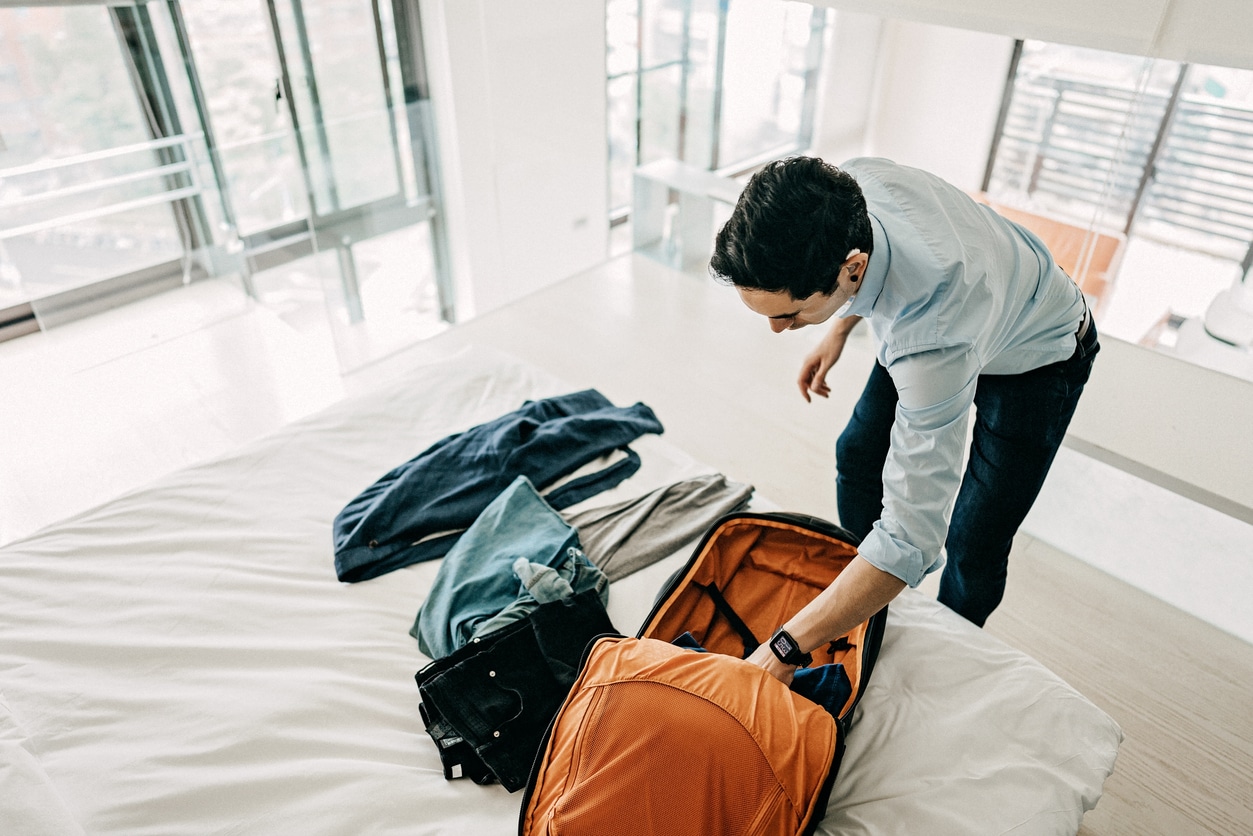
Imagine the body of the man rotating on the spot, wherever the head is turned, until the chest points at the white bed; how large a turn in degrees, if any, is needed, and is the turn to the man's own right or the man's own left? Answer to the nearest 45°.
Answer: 0° — they already face it

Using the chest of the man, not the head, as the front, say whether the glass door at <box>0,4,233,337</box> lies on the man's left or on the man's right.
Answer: on the man's right

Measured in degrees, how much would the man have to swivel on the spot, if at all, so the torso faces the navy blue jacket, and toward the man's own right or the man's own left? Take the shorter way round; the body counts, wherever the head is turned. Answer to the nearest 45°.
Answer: approximately 45° to the man's own right

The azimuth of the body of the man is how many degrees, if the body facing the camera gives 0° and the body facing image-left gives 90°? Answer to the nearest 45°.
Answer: approximately 45°
